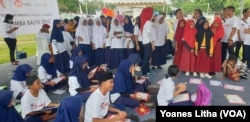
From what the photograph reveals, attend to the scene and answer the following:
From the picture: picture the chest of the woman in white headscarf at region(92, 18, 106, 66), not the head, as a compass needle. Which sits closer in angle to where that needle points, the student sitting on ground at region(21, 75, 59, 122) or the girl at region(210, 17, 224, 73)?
the student sitting on ground

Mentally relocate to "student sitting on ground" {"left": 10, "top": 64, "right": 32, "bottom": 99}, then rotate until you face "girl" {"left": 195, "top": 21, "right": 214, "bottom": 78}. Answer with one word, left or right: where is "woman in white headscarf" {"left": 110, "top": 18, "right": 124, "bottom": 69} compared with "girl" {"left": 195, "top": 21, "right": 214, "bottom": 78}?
left

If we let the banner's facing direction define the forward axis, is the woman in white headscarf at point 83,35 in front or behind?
in front

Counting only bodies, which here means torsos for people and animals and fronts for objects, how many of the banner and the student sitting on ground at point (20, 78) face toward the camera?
1

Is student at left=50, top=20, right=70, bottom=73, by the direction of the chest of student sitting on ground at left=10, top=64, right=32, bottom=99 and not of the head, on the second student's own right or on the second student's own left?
on the second student's own left

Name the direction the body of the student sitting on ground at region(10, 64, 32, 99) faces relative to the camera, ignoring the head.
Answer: to the viewer's right
